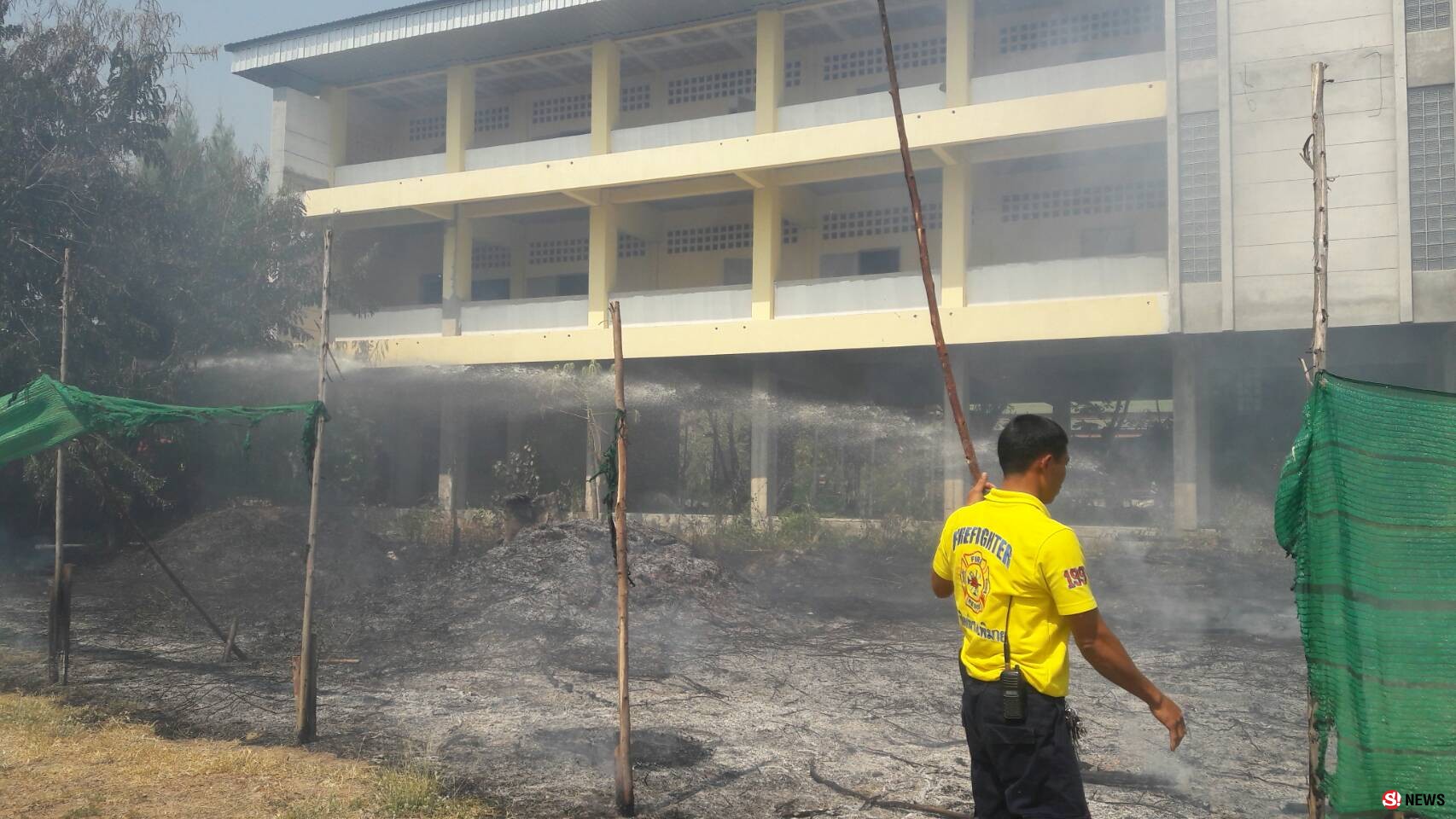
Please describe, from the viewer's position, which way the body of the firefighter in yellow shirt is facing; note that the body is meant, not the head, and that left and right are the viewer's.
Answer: facing away from the viewer and to the right of the viewer

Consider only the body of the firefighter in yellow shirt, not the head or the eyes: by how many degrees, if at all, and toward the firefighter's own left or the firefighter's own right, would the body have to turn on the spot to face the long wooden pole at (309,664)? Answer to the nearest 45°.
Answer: approximately 90° to the firefighter's own left

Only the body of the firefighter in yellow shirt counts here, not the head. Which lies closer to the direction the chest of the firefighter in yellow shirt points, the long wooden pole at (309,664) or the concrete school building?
the concrete school building

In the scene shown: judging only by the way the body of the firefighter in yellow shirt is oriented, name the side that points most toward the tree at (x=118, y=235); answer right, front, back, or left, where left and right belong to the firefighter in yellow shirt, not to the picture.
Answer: left

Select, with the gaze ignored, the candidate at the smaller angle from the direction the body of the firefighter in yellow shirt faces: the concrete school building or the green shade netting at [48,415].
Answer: the concrete school building

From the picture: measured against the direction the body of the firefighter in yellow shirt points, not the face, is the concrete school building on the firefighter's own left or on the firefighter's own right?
on the firefighter's own left

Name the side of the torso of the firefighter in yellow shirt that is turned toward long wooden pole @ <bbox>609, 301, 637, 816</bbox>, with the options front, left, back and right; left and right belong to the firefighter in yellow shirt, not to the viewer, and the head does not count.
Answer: left
